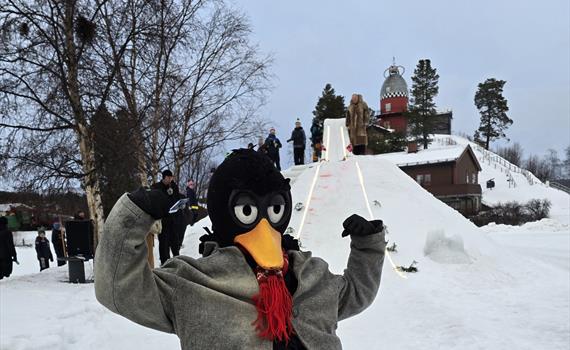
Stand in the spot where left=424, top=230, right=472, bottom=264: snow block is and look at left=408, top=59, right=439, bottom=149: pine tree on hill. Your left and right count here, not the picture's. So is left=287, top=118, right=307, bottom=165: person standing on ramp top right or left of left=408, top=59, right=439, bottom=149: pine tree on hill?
left

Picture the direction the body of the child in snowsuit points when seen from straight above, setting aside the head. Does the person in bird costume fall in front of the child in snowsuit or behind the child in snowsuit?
in front

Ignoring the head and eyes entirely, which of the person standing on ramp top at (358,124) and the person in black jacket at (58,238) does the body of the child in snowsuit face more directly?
the person in black jacket

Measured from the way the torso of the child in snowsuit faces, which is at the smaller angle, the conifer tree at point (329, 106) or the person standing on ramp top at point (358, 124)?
the person standing on ramp top

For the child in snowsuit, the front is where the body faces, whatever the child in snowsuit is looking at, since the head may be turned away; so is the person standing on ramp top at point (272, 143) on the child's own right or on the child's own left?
on the child's own left

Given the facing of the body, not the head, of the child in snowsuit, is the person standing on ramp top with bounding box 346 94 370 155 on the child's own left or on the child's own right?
on the child's own left

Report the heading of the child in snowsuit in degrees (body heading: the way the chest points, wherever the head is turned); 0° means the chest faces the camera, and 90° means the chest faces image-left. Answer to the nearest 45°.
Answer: approximately 0°
